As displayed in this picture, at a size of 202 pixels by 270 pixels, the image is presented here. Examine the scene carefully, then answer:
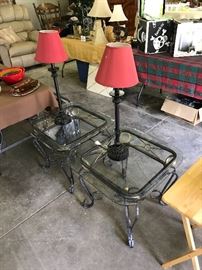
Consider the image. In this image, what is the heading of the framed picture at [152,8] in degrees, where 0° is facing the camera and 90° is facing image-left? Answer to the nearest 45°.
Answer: approximately 0°

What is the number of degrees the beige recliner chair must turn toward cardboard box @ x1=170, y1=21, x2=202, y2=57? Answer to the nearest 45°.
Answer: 0° — it already faces it

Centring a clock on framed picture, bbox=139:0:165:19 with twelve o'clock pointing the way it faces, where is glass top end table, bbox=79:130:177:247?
The glass top end table is roughly at 12 o'clock from the framed picture.

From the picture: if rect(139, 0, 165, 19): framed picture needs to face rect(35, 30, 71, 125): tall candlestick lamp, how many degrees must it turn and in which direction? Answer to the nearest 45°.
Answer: approximately 45° to its right

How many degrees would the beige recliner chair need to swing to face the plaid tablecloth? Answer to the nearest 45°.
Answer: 0° — it already faces it

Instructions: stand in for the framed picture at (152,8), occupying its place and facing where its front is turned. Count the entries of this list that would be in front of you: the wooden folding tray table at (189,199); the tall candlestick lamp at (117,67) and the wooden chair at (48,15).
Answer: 2

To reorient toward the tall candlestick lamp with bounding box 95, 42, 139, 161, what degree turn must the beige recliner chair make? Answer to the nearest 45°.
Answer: approximately 45° to its right

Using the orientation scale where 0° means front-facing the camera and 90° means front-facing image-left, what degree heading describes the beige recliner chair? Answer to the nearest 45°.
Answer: approximately 315°
